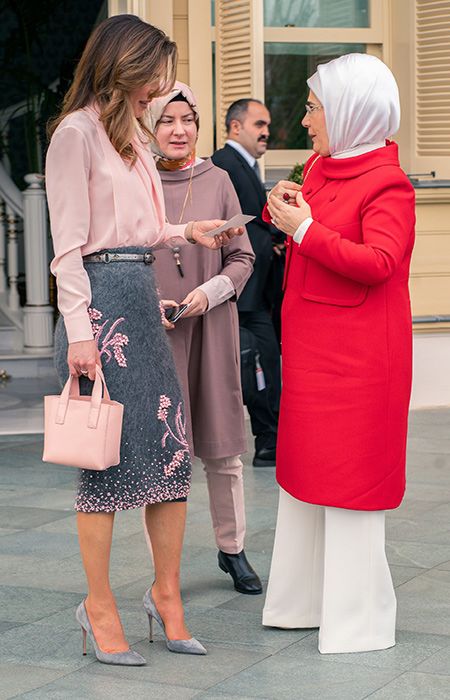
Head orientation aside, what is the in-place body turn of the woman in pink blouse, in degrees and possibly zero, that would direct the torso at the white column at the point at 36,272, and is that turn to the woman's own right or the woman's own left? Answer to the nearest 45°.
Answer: approximately 135° to the woman's own left

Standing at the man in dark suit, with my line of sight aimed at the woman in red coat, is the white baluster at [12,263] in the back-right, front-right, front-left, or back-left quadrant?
back-right

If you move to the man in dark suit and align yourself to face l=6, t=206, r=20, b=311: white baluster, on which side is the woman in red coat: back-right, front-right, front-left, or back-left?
back-left

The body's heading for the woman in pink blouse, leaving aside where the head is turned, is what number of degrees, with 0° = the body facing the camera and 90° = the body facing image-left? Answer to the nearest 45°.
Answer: approximately 315°

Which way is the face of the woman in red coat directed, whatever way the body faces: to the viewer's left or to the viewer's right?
to the viewer's left

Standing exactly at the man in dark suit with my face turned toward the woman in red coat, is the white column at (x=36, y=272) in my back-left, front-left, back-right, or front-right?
back-right

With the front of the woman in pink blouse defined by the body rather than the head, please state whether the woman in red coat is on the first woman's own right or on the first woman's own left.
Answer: on the first woman's own left

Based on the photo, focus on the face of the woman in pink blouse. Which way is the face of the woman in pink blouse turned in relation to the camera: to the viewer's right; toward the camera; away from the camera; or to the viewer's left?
to the viewer's right

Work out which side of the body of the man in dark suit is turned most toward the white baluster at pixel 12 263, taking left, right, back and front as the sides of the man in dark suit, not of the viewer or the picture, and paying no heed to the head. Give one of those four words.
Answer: back
